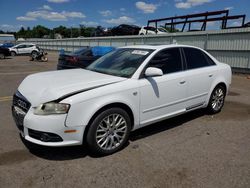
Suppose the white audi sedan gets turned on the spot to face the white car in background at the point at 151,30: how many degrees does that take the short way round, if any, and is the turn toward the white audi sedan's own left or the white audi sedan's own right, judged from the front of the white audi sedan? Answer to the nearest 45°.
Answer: approximately 135° to the white audi sedan's own right

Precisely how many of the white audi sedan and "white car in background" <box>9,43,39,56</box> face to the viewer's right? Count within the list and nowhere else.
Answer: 0

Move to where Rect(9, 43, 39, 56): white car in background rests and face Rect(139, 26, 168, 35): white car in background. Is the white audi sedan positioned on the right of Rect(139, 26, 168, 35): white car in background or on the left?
right

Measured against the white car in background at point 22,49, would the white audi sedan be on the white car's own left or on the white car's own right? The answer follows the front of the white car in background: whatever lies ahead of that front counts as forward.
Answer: on the white car's own left

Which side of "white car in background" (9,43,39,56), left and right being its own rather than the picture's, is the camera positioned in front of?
left

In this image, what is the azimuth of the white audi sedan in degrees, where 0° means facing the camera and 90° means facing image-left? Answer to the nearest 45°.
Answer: approximately 45°
